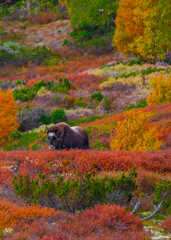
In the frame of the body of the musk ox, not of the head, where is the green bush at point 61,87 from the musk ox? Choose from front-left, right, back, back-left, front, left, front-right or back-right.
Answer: back-right

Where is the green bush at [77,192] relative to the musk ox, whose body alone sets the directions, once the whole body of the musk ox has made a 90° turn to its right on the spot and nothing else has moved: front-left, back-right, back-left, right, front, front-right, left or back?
back-left

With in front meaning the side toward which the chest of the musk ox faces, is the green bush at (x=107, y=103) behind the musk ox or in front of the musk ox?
behind

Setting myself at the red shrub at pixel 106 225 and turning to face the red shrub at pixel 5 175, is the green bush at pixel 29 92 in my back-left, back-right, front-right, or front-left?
front-right

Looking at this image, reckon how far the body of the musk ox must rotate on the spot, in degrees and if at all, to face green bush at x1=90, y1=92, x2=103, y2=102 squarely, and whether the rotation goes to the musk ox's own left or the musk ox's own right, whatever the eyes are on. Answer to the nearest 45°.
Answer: approximately 135° to the musk ox's own right

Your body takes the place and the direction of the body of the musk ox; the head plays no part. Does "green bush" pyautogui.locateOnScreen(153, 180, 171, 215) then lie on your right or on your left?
on your left

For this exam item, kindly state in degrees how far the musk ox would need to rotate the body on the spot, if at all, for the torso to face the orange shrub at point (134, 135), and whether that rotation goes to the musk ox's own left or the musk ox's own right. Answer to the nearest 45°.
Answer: approximately 135° to the musk ox's own left

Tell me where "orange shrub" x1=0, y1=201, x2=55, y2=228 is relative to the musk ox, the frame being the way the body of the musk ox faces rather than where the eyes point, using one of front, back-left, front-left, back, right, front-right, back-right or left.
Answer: front-left

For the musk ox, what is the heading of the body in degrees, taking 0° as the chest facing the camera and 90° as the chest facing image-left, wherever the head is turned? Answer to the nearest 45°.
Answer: approximately 45°

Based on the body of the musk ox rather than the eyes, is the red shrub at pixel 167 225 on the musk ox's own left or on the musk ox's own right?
on the musk ox's own left

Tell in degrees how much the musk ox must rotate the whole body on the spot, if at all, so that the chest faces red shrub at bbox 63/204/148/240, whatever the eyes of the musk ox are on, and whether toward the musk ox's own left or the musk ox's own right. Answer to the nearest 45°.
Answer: approximately 45° to the musk ox's own left

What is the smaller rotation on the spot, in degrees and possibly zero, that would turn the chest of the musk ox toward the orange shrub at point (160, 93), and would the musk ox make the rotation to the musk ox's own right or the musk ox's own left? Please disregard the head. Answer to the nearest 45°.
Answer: approximately 180°
